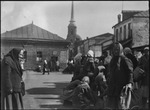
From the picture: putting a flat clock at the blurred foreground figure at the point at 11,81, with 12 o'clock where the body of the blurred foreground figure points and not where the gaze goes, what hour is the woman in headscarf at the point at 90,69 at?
The woman in headscarf is roughly at 11 o'clock from the blurred foreground figure.

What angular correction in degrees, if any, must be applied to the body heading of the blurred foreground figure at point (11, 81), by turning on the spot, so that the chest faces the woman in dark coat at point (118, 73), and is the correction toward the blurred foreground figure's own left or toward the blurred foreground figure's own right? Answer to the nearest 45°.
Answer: approximately 45° to the blurred foreground figure's own right

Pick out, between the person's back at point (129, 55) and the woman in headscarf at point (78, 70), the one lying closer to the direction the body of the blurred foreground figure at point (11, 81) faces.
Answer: the person's back

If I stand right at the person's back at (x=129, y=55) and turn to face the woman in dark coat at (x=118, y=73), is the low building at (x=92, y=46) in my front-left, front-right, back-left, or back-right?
back-right

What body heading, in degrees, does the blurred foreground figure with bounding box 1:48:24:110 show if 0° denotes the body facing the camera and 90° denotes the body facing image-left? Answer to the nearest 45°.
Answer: approximately 270°

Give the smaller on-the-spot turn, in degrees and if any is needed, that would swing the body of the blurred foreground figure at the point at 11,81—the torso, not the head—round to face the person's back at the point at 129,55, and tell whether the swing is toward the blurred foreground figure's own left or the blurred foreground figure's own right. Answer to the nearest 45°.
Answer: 0° — they already face it

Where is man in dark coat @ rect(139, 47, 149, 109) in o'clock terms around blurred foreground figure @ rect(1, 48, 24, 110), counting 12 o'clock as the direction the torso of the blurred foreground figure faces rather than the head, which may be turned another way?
The man in dark coat is roughly at 12 o'clock from the blurred foreground figure.

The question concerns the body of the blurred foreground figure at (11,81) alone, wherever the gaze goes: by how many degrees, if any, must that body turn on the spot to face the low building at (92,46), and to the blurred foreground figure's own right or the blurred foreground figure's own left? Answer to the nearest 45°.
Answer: approximately 45° to the blurred foreground figure's own left
